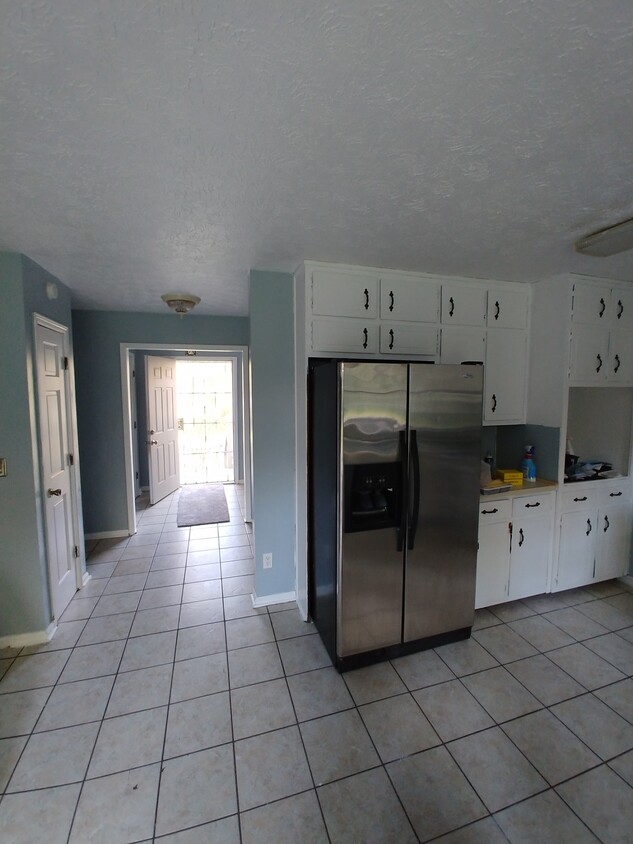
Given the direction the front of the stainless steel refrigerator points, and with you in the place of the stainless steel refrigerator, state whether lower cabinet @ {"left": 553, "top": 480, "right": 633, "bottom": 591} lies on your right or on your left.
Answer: on your left

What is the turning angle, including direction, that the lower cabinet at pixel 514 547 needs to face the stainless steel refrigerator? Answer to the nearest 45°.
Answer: approximately 90° to its right

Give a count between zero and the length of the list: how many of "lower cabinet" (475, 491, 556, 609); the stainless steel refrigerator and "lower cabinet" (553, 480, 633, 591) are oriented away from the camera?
0

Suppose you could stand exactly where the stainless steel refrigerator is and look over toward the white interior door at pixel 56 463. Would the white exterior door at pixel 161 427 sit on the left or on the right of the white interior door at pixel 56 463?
right

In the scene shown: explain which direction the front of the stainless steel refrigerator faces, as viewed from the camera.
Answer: facing the viewer and to the right of the viewer

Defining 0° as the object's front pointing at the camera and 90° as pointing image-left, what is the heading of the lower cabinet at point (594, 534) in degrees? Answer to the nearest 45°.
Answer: approximately 315°

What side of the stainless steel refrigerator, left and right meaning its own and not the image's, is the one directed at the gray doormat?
back

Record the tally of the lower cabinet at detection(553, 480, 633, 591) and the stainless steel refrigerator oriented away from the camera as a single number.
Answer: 0

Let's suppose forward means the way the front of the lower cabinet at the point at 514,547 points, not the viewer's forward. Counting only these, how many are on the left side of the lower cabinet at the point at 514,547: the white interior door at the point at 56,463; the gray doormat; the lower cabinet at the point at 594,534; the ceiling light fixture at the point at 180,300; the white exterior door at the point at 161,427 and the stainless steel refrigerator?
1

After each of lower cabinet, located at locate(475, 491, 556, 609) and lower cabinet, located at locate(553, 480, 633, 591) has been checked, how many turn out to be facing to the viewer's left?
0

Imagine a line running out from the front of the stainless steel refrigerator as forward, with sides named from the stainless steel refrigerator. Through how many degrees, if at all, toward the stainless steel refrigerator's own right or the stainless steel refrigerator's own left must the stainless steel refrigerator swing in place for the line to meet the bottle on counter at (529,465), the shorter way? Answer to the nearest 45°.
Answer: approximately 90° to the stainless steel refrigerator's own left

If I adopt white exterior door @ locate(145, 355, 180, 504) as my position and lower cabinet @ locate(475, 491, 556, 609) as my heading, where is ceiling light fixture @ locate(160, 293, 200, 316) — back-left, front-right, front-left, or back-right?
front-right
